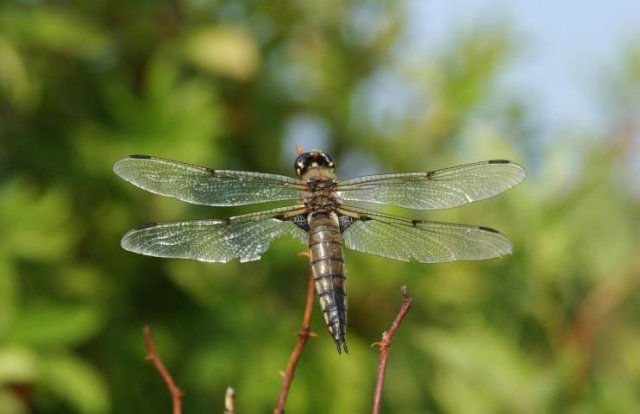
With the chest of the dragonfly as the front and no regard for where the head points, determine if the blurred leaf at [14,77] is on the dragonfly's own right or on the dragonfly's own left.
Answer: on the dragonfly's own left

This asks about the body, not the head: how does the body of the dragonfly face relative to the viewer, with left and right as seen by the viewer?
facing away from the viewer

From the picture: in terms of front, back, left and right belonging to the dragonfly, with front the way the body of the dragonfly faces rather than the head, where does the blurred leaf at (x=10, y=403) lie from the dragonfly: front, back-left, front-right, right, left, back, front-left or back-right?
front-left

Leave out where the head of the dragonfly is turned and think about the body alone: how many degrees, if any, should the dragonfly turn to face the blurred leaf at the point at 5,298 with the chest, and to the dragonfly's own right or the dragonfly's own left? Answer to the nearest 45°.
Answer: approximately 45° to the dragonfly's own left

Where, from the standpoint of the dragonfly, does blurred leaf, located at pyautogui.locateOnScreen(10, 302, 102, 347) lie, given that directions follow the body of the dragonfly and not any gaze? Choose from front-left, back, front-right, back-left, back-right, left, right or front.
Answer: front-left

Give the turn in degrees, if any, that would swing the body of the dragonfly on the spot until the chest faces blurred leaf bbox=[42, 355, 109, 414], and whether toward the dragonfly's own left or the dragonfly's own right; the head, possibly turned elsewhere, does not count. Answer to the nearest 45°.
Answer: approximately 45° to the dragonfly's own left

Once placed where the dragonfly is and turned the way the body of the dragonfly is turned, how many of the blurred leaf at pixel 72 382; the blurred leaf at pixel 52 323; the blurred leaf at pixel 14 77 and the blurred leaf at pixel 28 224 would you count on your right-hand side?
0

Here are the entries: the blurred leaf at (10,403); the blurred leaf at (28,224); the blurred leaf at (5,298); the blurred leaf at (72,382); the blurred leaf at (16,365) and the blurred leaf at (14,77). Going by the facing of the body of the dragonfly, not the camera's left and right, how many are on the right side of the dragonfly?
0

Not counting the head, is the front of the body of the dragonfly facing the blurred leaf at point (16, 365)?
no

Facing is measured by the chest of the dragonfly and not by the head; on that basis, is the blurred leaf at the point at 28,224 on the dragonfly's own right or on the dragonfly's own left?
on the dragonfly's own left

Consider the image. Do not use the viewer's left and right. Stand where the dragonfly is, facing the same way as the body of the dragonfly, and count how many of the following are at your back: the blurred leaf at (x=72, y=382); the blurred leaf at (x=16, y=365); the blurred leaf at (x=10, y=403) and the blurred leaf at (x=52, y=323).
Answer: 0
